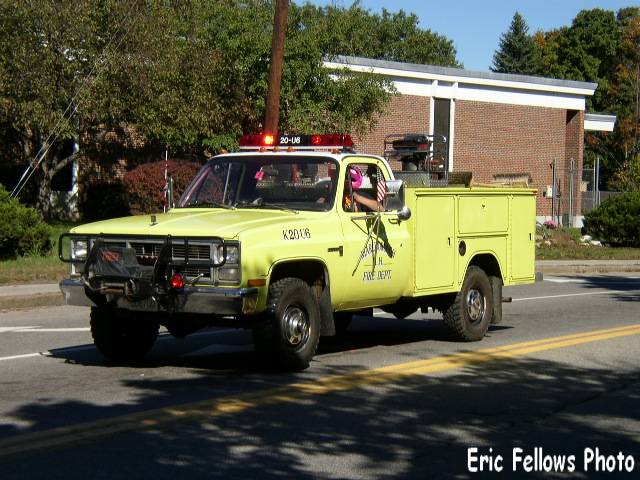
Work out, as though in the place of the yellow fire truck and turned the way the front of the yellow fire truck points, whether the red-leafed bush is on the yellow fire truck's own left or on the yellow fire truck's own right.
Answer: on the yellow fire truck's own right

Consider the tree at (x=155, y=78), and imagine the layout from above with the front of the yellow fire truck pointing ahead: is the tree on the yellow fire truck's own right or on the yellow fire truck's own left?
on the yellow fire truck's own right

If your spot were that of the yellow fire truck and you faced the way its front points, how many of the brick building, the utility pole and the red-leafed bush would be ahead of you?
0

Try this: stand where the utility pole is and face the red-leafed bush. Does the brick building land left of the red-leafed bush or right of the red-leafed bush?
right

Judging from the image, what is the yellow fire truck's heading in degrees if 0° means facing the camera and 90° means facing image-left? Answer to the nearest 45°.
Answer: approximately 45°

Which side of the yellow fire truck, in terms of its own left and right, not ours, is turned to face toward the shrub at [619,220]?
back

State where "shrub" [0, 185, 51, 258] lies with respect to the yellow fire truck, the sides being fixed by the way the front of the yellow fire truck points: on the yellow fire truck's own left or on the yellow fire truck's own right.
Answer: on the yellow fire truck's own right

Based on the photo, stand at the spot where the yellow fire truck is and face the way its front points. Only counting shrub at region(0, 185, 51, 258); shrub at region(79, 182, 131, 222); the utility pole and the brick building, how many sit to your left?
0

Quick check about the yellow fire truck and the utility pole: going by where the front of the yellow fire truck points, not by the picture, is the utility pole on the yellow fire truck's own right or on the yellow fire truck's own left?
on the yellow fire truck's own right

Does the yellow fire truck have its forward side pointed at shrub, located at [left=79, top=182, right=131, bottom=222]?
no

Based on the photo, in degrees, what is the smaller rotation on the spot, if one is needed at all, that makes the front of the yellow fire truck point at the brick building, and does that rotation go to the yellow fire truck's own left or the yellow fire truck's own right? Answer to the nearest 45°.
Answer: approximately 135° to the yellow fire truck's own right
